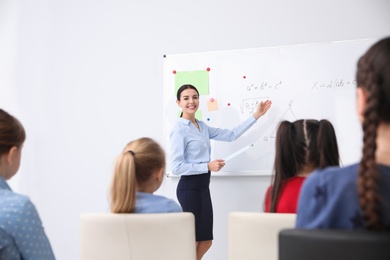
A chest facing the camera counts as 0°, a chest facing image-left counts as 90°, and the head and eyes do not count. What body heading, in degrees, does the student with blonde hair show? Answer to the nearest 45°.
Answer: approximately 225°

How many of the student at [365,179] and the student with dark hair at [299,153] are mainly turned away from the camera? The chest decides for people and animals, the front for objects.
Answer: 2

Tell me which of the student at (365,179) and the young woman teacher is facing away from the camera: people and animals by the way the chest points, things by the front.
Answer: the student

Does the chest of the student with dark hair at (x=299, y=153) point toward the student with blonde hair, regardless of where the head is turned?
no

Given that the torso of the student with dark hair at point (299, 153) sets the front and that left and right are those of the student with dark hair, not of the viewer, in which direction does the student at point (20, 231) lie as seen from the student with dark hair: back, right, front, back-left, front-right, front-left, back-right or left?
back-left

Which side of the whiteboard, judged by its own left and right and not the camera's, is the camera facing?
front

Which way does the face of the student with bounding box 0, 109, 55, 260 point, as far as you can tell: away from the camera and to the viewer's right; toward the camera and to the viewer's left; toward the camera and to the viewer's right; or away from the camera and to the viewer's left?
away from the camera and to the viewer's right

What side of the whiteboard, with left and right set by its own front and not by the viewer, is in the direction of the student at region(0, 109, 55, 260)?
front

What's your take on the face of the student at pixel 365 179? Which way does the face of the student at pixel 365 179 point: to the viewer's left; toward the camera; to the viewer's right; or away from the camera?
away from the camera

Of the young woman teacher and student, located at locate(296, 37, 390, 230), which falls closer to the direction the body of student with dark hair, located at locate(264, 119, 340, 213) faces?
the young woman teacher

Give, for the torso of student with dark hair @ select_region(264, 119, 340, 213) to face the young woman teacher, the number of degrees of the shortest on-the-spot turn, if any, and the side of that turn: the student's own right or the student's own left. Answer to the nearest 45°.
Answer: approximately 45° to the student's own left

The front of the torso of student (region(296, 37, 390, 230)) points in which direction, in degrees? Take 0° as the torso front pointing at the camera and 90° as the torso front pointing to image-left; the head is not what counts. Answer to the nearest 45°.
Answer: approximately 180°

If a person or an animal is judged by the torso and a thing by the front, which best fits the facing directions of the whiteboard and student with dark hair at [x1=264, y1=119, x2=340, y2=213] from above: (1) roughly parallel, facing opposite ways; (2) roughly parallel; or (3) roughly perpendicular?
roughly parallel, facing opposite ways

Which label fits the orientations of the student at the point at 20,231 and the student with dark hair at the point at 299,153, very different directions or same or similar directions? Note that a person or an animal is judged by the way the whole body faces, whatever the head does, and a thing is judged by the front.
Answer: same or similar directions

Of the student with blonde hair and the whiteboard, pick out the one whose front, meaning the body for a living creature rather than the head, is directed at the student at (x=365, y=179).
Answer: the whiteboard

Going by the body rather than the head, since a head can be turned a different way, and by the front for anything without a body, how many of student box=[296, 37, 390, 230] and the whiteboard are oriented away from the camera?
1

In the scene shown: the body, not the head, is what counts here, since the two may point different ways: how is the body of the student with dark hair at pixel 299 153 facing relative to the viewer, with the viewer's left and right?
facing away from the viewer
